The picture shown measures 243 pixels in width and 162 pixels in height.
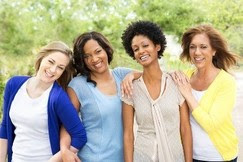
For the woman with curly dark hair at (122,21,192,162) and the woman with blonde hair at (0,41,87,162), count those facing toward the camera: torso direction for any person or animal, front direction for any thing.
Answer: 2

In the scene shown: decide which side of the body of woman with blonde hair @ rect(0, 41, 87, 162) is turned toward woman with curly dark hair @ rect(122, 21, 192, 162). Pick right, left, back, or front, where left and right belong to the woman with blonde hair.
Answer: left

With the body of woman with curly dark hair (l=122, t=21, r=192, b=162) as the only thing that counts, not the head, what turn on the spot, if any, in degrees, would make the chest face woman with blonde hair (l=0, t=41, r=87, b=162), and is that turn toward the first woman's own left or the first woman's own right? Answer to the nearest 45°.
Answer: approximately 90° to the first woman's own right

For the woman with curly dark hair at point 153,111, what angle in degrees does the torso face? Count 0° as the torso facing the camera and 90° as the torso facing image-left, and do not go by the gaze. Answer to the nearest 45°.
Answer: approximately 0°
